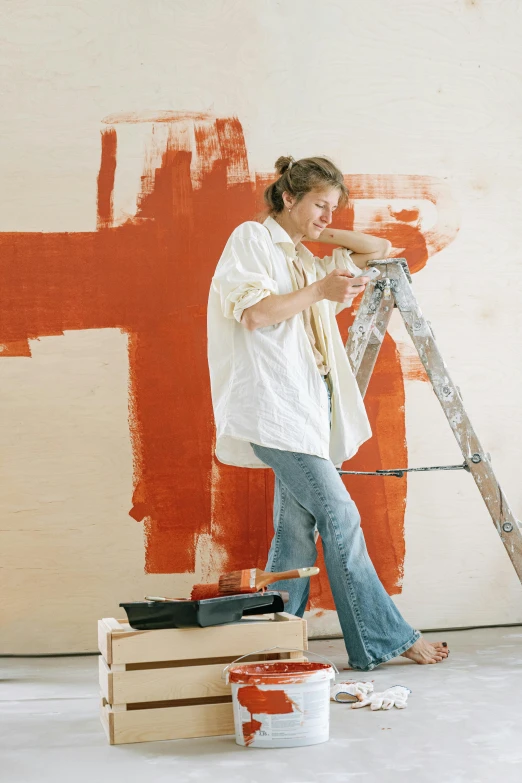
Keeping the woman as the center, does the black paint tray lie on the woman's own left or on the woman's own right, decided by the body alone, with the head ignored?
on the woman's own right

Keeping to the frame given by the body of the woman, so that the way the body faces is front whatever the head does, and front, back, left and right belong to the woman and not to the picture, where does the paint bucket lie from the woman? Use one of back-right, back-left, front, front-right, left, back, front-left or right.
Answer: front-right
